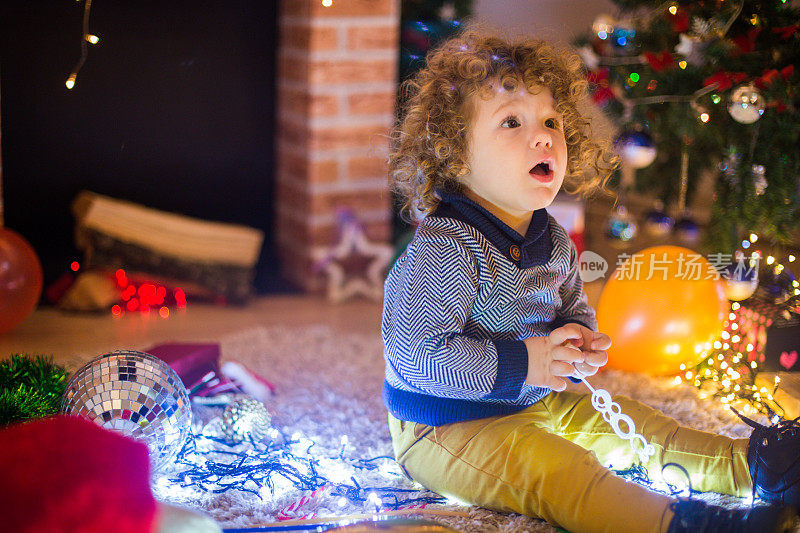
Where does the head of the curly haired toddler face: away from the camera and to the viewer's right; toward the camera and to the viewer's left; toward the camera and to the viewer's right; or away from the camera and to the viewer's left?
toward the camera and to the viewer's right

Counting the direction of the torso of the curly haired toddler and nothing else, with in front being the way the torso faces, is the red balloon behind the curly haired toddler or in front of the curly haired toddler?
behind

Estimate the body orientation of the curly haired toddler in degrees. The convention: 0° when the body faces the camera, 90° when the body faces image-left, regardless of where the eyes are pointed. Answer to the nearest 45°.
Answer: approximately 315°

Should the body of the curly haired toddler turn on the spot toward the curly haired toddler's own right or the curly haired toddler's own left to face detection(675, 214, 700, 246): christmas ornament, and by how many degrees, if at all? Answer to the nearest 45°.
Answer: approximately 135° to the curly haired toddler's own left
